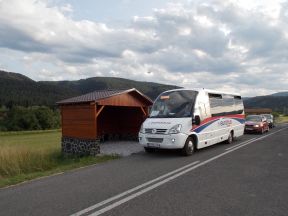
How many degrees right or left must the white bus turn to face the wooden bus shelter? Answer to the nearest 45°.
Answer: approximately 90° to its right

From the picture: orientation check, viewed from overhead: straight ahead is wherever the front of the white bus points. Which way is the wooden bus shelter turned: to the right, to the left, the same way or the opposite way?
to the left

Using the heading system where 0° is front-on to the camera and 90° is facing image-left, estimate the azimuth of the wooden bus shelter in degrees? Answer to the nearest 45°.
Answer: approximately 315°

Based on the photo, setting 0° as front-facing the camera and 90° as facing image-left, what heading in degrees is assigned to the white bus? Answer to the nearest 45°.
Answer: approximately 45°

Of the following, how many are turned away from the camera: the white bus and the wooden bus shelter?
0

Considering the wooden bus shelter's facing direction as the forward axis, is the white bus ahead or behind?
ahead
